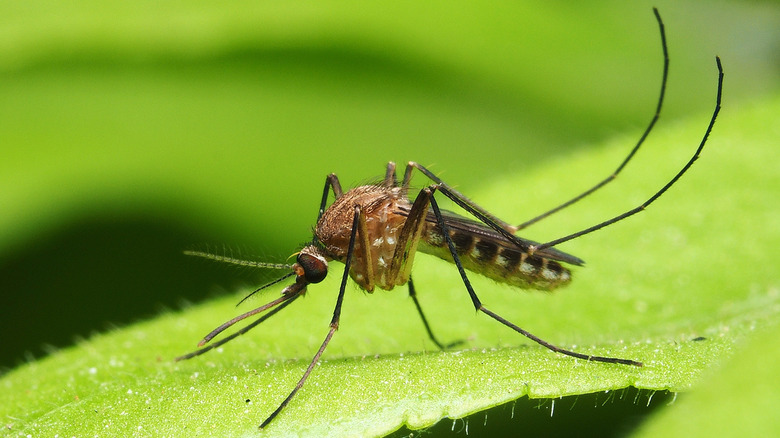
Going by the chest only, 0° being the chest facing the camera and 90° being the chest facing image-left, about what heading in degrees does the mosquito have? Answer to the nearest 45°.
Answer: approximately 90°
